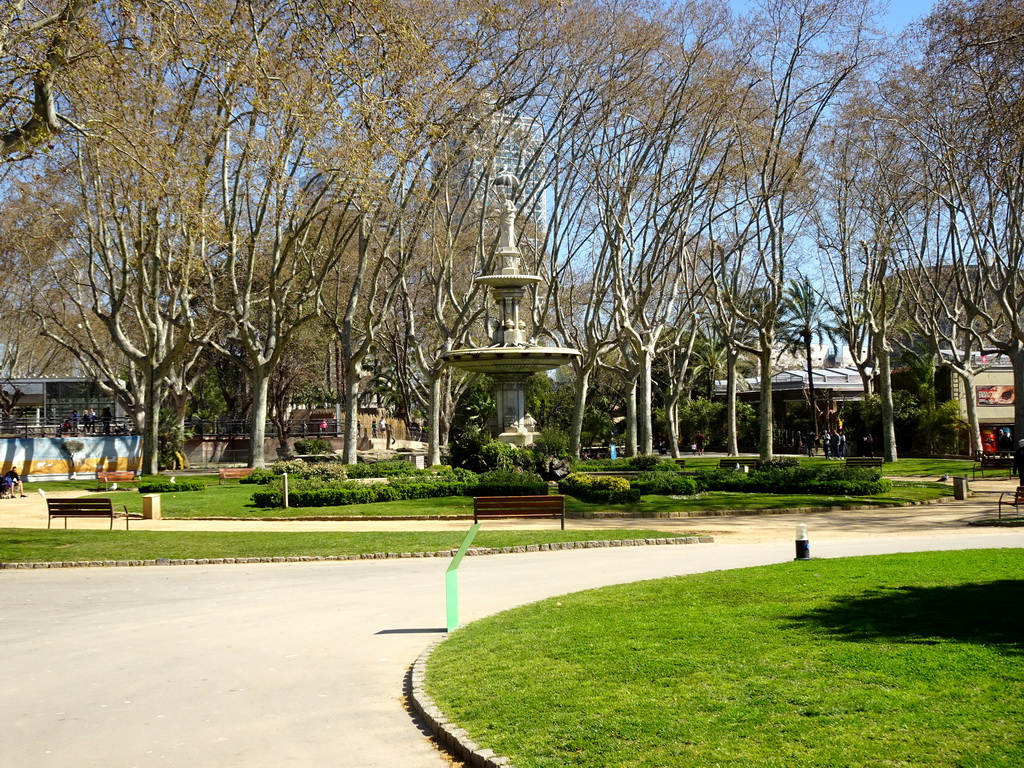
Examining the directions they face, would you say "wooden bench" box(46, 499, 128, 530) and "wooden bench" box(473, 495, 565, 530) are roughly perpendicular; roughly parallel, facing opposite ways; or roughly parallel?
roughly parallel

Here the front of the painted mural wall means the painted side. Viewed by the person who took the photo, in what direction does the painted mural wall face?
facing the viewer

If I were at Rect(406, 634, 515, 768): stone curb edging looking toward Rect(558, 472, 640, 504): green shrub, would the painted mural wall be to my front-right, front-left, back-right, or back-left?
front-left

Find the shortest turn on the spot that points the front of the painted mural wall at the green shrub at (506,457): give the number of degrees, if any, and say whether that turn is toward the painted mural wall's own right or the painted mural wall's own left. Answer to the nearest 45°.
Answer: approximately 45° to the painted mural wall's own left

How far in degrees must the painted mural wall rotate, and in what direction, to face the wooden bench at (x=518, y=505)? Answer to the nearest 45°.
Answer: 0° — it already faces it
